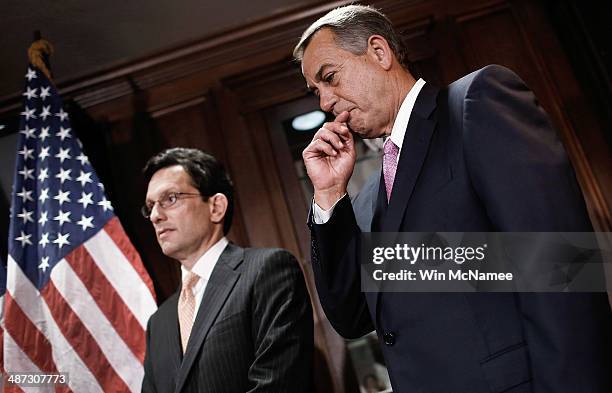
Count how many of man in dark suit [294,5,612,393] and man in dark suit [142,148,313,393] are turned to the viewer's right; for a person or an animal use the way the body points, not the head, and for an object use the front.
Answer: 0

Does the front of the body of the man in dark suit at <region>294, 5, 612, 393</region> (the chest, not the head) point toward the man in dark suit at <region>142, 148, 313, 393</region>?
no

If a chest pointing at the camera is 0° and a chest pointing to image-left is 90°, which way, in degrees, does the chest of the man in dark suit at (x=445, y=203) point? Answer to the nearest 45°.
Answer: approximately 45°

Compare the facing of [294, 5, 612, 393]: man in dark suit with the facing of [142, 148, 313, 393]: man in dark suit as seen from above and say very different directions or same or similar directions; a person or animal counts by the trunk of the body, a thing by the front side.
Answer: same or similar directions

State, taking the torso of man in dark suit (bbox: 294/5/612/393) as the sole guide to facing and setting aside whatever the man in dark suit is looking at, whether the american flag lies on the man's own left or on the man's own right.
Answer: on the man's own right

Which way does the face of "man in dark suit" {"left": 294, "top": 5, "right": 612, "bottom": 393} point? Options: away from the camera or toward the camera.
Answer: toward the camera

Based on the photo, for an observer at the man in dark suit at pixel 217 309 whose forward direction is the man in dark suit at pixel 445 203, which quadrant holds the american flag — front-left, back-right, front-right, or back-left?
back-right

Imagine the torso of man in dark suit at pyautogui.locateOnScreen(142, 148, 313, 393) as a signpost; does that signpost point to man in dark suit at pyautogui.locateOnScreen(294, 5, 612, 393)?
no

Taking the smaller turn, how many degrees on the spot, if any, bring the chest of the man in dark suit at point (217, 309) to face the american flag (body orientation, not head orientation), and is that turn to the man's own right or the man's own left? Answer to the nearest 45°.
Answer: approximately 90° to the man's own right
